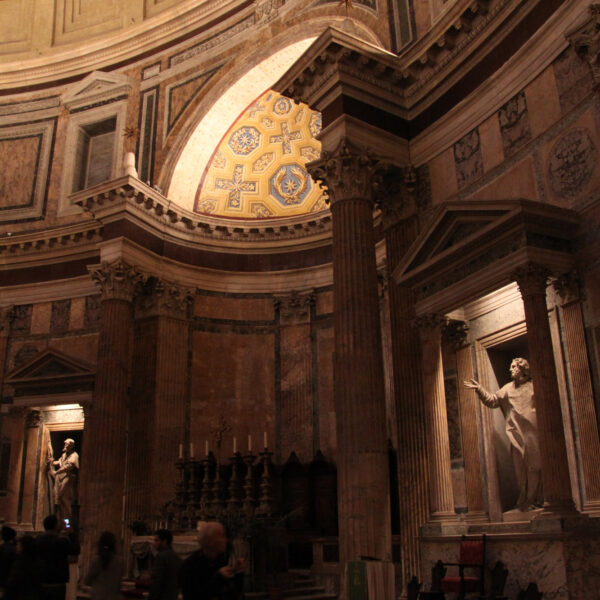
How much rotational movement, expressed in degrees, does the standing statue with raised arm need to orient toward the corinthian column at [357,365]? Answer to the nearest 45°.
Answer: approximately 45° to its right

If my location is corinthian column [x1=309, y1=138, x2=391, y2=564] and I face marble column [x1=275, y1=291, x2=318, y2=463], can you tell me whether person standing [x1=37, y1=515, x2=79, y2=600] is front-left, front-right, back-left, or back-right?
back-left

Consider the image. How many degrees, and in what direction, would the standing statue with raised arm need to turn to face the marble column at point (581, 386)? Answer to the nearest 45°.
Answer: approximately 90° to its left

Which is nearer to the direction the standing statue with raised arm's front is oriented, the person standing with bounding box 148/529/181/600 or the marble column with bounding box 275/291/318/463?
the person standing

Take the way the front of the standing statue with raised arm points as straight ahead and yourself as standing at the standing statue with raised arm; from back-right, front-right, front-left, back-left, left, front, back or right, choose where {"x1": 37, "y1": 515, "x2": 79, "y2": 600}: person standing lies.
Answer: front

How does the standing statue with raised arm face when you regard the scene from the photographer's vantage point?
facing the viewer and to the left of the viewer

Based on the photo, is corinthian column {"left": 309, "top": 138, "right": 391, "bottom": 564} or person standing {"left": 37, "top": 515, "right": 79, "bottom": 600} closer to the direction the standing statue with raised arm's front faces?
the person standing

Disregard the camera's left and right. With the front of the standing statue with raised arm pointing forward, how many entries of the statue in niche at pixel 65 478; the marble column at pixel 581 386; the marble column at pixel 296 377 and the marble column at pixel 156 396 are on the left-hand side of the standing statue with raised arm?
1

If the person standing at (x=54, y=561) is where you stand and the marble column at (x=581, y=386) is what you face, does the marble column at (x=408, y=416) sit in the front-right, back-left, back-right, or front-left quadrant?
front-left

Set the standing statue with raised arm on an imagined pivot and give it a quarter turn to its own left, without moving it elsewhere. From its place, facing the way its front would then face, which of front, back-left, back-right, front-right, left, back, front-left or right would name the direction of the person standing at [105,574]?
right

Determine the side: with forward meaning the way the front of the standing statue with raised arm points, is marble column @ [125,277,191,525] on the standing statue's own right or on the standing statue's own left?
on the standing statue's own right

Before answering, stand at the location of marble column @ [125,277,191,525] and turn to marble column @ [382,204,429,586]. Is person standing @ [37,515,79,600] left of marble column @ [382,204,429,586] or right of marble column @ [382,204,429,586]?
right

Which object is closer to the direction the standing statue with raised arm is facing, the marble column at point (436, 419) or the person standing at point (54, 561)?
the person standing

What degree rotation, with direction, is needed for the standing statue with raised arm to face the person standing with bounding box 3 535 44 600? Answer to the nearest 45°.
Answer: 0° — it already faces them

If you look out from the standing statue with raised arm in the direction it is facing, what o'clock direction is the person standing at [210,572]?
The person standing is roughly at 11 o'clock from the standing statue with raised arm.
